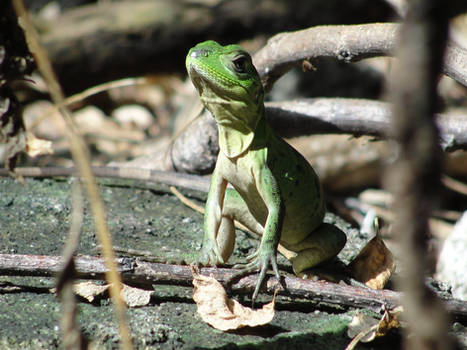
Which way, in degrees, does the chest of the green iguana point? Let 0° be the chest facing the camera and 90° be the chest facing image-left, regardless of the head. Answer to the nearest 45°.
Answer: approximately 45°

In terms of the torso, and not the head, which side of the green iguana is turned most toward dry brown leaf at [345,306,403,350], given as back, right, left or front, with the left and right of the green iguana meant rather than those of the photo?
left

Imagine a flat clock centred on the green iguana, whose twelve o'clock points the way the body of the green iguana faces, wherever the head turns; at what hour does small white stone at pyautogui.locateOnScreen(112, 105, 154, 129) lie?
The small white stone is roughly at 4 o'clock from the green iguana.

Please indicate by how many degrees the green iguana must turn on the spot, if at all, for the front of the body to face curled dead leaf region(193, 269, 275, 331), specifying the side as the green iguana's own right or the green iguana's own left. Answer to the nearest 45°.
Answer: approximately 45° to the green iguana's own left

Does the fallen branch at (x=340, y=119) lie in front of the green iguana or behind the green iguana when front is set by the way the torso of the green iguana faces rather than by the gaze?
behind

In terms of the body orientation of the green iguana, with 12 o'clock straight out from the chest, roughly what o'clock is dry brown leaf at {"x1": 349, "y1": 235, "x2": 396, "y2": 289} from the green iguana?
The dry brown leaf is roughly at 8 o'clock from the green iguana.

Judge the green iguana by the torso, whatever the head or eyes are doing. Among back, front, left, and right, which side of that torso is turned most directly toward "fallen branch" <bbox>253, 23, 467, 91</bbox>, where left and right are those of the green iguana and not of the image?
back
